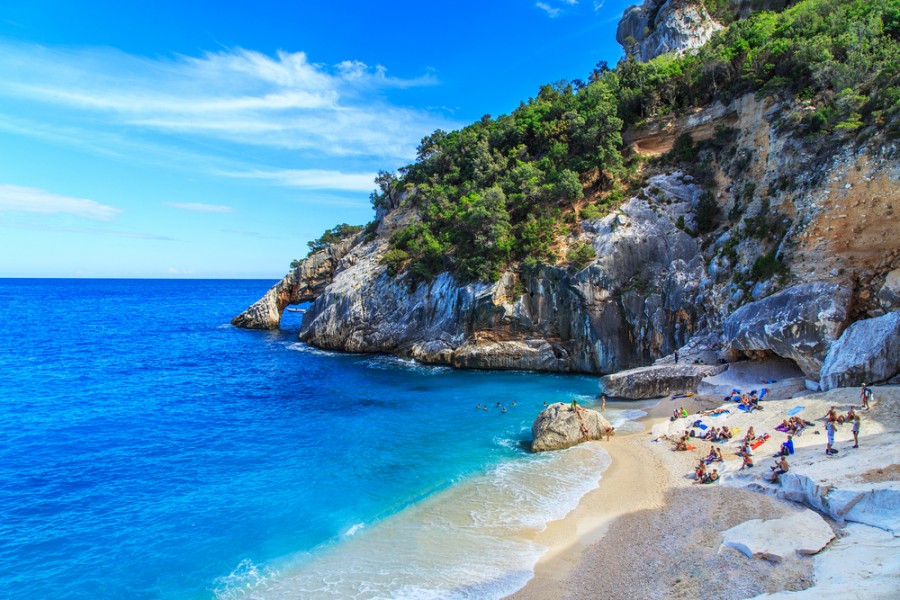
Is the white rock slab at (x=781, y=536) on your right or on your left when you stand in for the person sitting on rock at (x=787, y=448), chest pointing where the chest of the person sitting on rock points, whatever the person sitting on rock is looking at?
on your left

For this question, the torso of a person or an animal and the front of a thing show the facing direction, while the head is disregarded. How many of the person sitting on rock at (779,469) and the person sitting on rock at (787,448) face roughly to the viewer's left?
2

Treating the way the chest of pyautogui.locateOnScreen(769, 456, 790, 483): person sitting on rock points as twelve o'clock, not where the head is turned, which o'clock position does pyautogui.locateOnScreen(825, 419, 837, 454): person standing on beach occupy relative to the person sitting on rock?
The person standing on beach is roughly at 4 o'clock from the person sitting on rock.

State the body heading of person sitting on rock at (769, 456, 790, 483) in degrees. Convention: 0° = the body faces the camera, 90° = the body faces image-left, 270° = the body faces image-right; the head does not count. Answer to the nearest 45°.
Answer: approximately 90°

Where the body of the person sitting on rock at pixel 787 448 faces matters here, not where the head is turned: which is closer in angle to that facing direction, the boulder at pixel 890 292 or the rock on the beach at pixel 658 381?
the rock on the beach

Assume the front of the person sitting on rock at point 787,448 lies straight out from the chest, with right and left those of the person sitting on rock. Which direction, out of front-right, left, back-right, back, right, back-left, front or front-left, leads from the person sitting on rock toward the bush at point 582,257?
front-right

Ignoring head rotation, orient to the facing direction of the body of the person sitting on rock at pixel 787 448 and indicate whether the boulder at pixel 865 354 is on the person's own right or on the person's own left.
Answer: on the person's own right

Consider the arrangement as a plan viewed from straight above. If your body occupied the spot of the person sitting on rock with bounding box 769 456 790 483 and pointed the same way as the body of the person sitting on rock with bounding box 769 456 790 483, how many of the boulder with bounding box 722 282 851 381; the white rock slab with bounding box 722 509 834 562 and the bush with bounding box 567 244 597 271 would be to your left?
1

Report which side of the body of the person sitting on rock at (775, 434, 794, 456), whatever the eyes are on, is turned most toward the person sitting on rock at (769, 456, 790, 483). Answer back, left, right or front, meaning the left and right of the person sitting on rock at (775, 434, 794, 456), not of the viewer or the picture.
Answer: left

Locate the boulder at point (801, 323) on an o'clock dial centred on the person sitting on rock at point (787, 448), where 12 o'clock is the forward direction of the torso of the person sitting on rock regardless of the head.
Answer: The boulder is roughly at 3 o'clock from the person sitting on rock.

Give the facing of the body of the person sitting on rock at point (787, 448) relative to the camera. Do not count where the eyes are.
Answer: to the viewer's left
